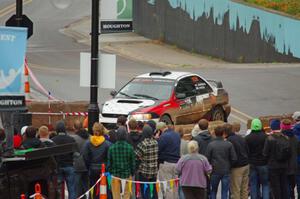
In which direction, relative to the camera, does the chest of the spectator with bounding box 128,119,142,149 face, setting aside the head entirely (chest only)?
away from the camera

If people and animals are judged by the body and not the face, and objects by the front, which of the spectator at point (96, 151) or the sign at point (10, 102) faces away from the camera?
the spectator

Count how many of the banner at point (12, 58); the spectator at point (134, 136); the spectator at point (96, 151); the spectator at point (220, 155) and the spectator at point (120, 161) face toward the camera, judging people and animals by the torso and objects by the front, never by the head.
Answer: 1

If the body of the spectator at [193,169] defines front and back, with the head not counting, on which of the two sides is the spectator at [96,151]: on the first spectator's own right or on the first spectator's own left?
on the first spectator's own left

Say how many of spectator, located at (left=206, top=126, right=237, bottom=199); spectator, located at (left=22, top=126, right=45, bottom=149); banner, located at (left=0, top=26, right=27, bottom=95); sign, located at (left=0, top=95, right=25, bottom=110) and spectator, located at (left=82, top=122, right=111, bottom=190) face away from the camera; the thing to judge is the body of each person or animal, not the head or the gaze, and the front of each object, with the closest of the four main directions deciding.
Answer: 3

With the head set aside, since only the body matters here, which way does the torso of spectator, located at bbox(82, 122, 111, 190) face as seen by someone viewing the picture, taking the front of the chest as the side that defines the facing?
away from the camera

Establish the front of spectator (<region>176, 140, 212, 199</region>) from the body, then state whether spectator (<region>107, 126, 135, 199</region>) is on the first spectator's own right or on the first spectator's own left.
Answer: on the first spectator's own left

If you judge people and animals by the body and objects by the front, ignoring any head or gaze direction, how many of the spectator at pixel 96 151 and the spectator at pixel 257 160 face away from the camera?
2

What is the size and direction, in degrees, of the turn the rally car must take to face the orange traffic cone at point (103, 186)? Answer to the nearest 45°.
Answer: approximately 45° to its left

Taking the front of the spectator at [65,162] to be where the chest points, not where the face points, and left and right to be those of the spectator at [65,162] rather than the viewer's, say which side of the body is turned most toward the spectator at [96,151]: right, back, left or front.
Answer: right

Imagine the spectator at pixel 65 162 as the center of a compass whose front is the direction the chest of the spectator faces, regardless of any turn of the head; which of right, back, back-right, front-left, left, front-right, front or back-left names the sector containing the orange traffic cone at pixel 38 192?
back

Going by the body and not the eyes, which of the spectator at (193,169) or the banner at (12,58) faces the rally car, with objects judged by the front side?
the spectator

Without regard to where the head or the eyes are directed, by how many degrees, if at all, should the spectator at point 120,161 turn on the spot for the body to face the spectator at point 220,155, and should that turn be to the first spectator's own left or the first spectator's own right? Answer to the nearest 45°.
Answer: approximately 90° to the first spectator's own right

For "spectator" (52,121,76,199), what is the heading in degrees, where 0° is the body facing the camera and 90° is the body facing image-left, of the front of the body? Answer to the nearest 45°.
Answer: approximately 180°
